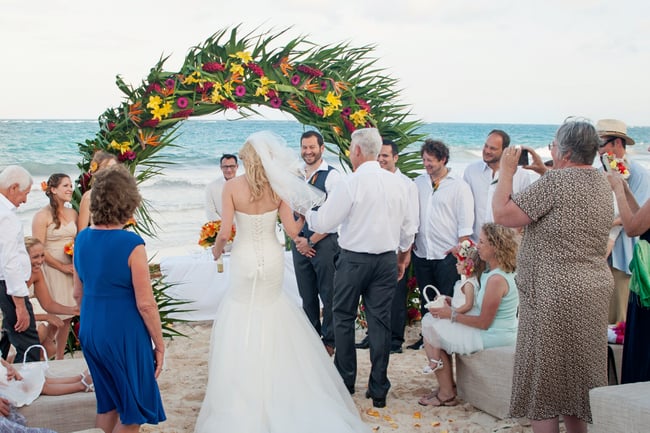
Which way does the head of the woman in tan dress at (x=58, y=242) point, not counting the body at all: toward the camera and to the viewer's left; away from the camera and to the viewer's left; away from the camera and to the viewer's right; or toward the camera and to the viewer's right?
toward the camera and to the viewer's right

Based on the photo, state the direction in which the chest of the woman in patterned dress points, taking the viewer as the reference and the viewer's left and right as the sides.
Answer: facing away from the viewer and to the left of the viewer

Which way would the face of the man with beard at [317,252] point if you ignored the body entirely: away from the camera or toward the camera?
toward the camera

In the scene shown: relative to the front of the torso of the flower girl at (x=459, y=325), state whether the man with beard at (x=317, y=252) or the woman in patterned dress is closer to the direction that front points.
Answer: the man with beard

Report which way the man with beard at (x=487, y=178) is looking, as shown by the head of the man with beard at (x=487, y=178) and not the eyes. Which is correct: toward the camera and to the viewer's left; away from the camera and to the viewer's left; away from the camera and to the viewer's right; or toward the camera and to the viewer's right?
toward the camera and to the viewer's left

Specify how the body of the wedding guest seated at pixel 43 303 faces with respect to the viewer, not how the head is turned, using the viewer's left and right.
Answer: facing to the right of the viewer

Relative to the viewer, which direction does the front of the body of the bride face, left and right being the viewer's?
facing away from the viewer

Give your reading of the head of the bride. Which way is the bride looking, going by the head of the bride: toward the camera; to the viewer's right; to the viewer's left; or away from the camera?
away from the camera

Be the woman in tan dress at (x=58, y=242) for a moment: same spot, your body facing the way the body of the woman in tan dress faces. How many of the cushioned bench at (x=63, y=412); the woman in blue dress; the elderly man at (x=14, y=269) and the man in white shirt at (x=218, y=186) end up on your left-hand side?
1

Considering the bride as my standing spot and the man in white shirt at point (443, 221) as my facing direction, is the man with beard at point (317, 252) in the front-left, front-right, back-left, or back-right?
front-left

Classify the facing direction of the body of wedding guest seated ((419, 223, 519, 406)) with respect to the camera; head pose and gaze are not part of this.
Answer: to the viewer's left

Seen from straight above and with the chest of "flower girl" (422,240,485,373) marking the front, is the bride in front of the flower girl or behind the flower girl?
in front

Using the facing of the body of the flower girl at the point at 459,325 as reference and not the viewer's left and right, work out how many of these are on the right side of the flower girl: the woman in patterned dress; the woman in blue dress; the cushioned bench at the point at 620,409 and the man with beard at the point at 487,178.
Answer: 1

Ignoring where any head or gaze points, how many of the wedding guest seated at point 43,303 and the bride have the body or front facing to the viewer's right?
1
